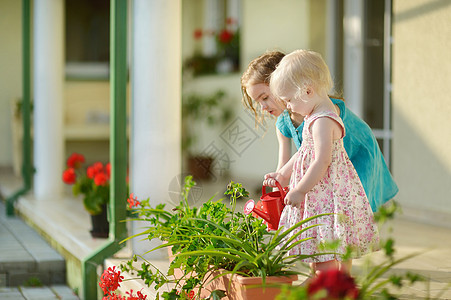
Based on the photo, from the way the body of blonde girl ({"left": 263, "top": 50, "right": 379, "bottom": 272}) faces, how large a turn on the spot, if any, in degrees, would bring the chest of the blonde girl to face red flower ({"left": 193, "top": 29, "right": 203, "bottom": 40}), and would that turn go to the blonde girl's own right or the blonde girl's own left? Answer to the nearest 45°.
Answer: approximately 90° to the blonde girl's own right

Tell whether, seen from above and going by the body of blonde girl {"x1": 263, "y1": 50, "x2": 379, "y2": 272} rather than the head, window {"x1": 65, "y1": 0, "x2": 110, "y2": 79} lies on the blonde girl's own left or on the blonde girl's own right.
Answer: on the blonde girl's own right

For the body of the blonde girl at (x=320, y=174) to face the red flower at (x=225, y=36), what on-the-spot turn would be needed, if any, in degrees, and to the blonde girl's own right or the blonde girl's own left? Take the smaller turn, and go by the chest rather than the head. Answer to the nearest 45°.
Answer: approximately 90° to the blonde girl's own right

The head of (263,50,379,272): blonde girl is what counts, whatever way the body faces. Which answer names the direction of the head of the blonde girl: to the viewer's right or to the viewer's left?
to the viewer's left

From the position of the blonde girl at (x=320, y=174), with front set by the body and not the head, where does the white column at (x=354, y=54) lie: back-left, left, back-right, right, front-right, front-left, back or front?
right

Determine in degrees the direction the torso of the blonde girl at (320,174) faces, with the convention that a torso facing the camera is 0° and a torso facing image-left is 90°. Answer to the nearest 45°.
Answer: approximately 90°

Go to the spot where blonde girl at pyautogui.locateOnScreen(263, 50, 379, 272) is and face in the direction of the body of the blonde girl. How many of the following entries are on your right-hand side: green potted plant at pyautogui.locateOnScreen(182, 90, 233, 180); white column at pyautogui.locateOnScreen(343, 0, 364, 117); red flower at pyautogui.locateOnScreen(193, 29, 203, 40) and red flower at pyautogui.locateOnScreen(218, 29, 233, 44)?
4

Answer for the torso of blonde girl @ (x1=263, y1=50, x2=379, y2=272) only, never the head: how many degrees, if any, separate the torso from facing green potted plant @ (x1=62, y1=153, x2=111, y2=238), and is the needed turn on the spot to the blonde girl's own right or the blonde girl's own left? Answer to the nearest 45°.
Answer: approximately 45° to the blonde girl's own right

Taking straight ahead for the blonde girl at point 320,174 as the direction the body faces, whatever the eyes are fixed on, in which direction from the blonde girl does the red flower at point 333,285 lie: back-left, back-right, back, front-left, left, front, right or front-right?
left

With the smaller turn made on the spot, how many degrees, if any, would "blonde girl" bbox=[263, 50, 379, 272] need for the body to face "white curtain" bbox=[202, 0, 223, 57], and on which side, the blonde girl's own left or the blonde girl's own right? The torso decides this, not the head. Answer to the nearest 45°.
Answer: approximately 90° to the blonde girl's own right

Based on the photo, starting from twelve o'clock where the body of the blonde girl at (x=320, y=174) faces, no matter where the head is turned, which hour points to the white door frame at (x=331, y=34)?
The white door frame is roughly at 3 o'clock from the blonde girl.

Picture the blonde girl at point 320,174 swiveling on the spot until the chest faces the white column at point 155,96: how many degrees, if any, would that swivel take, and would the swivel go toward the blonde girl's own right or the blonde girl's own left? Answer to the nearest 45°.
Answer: approximately 45° to the blonde girl's own right
